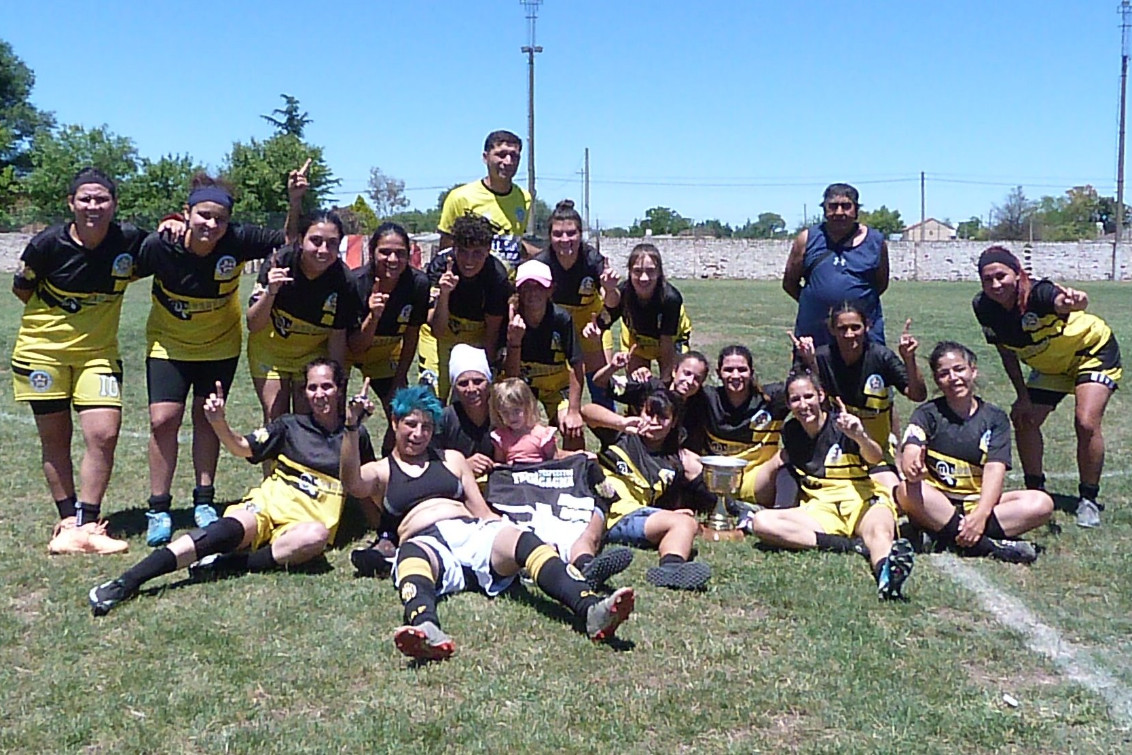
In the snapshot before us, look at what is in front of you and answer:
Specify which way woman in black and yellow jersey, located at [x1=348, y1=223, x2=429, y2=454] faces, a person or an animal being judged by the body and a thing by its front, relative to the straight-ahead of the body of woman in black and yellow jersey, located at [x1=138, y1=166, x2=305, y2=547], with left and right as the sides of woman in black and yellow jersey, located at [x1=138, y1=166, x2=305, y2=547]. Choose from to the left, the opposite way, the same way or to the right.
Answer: the same way

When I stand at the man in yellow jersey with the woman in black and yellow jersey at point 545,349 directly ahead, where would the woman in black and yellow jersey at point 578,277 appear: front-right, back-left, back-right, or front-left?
front-left

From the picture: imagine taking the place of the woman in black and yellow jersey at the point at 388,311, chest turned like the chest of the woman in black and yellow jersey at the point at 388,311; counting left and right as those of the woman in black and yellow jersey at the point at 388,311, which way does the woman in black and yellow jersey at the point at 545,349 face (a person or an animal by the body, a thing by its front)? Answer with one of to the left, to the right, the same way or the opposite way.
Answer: the same way

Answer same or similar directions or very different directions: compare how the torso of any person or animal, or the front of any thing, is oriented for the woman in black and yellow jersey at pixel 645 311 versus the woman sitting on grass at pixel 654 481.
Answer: same or similar directions

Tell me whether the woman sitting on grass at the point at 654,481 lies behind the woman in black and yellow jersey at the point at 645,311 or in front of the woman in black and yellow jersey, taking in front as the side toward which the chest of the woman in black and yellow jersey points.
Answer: in front

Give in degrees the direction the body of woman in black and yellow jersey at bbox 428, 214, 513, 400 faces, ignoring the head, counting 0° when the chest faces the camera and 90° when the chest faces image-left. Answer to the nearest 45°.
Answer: approximately 0°

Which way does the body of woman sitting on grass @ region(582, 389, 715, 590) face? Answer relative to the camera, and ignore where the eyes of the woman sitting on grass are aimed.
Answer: toward the camera

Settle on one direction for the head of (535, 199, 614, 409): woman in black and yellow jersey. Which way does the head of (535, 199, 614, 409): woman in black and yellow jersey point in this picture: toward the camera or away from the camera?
toward the camera

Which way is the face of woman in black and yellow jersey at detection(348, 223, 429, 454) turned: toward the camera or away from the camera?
toward the camera

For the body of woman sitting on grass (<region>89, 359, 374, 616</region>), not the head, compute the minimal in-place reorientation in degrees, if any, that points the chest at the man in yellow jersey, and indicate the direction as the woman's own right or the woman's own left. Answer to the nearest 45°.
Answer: approximately 180°

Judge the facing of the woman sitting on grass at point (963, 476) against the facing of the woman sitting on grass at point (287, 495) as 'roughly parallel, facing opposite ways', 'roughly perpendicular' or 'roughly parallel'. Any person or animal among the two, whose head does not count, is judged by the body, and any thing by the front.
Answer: roughly parallel

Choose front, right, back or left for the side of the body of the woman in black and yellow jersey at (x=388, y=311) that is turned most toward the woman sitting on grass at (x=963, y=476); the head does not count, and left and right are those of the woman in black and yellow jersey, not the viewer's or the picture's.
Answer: left

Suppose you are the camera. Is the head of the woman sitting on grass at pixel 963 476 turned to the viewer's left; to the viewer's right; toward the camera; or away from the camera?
toward the camera

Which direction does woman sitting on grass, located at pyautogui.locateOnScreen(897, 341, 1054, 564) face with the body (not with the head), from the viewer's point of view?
toward the camera

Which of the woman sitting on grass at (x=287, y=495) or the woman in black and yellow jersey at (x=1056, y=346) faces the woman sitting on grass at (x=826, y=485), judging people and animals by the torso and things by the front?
the woman in black and yellow jersey

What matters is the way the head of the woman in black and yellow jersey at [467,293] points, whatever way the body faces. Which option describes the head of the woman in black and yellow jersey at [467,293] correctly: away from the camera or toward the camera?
toward the camera

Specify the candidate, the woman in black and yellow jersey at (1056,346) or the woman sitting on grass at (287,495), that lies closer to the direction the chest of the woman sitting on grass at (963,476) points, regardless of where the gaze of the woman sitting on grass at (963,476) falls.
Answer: the woman sitting on grass
